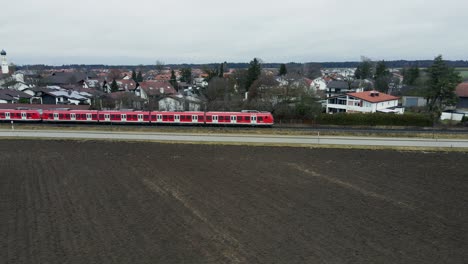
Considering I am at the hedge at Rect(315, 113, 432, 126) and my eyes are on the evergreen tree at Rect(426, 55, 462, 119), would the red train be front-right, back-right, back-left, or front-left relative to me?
back-left

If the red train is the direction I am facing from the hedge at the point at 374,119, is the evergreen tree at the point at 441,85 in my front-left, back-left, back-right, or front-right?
back-right

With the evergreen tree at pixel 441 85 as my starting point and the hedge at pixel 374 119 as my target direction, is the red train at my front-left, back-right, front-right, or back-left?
front-right
